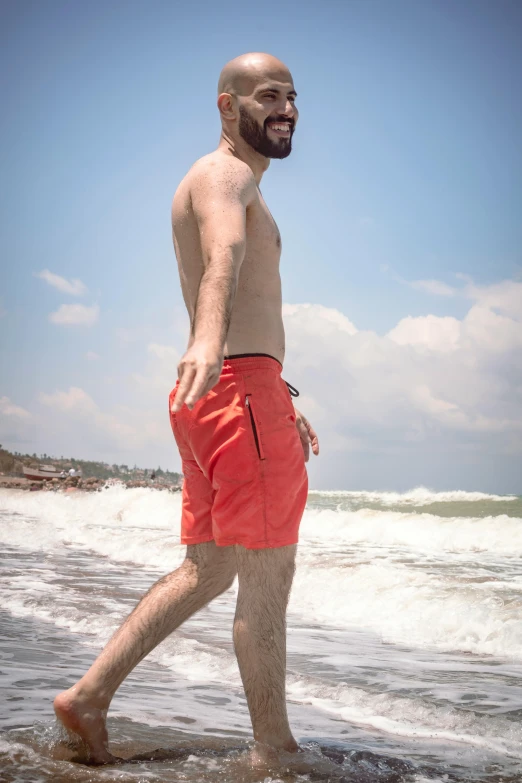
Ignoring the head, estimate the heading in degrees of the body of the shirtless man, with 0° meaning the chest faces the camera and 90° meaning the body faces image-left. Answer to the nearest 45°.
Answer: approximately 270°

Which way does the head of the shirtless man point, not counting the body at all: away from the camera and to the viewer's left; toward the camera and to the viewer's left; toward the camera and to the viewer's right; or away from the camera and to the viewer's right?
toward the camera and to the viewer's right
